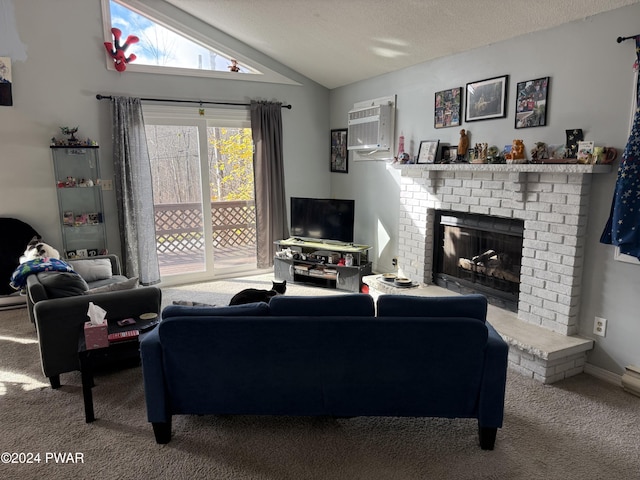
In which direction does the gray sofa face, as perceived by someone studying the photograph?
facing to the right of the viewer

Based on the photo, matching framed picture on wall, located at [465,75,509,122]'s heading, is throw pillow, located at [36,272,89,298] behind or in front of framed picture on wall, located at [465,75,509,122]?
in front

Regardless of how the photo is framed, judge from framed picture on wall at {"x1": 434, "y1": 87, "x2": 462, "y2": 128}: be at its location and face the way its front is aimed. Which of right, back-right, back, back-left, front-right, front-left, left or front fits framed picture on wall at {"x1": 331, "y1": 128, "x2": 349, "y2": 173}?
right

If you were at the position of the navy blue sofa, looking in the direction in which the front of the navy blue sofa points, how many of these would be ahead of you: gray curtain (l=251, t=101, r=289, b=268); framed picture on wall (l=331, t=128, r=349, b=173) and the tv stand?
3

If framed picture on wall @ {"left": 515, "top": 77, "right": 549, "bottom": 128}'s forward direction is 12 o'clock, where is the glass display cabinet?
The glass display cabinet is roughly at 1 o'clock from the framed picture on wall.

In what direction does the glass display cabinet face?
toward the camera

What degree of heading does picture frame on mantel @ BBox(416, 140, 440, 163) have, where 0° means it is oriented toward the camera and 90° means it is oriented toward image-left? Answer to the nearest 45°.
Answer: approximately 45°

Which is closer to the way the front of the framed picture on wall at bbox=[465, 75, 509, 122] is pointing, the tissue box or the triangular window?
the tissue box

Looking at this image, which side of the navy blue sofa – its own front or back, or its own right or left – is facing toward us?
back

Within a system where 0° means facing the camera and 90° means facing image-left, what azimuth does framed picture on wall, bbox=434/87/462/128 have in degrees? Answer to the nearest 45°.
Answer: approximately 45°

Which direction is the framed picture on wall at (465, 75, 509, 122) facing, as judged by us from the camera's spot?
facing the viewer and to the left of the viewer
